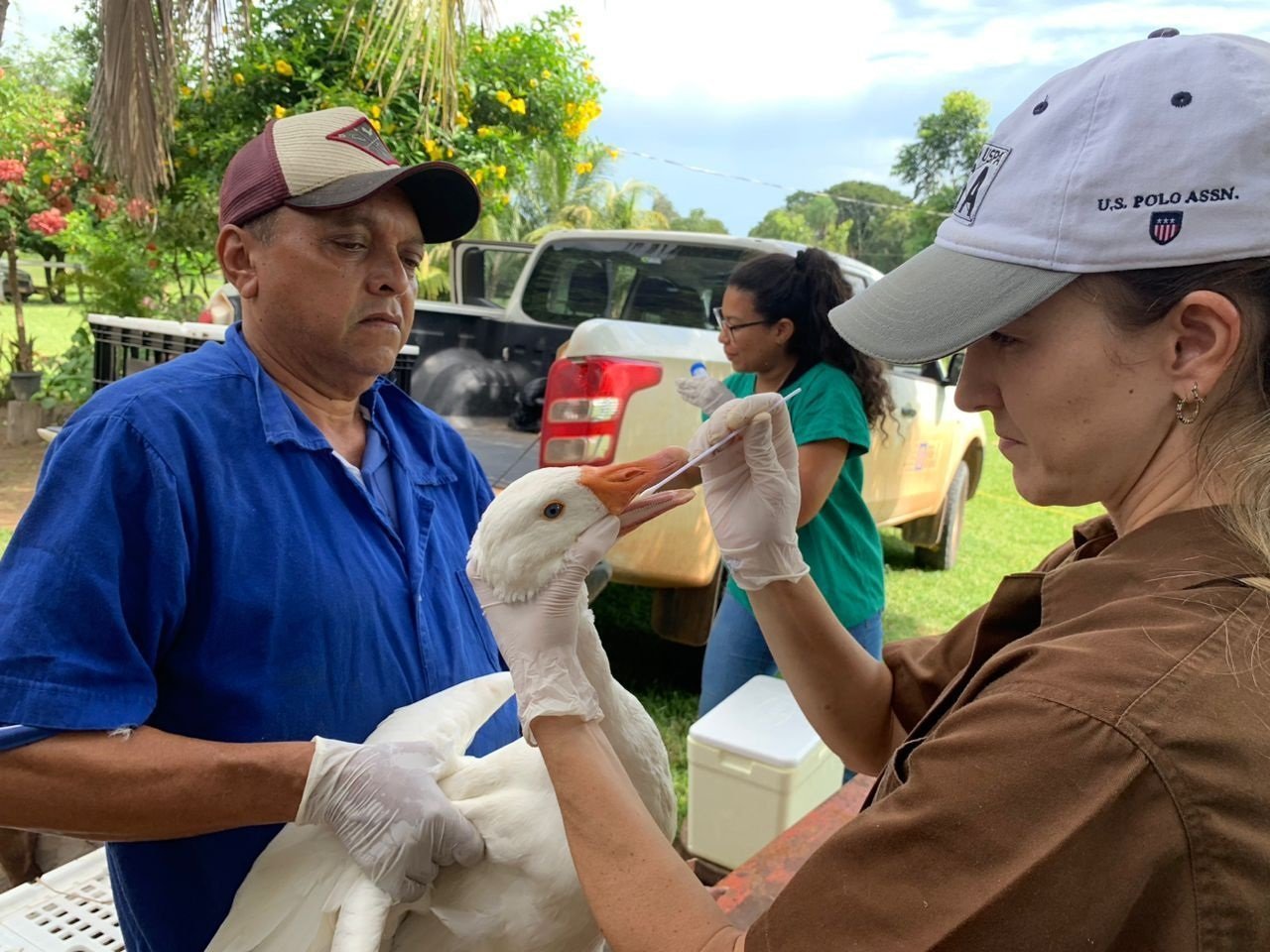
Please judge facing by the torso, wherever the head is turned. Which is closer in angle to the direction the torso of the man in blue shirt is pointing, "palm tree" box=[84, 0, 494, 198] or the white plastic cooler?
the white plastic cooler

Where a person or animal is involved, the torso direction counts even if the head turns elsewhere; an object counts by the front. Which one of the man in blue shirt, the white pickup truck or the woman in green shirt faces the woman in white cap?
the man in blue shirt

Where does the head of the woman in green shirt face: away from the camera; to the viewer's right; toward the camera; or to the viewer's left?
to the viewer's left

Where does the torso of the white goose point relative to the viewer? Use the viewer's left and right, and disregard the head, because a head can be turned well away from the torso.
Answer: facing to the right of the viewer

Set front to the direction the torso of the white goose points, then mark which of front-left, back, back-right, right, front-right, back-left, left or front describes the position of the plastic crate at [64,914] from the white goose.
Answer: back-left

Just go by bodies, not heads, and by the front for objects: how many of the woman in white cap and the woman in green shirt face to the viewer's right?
0

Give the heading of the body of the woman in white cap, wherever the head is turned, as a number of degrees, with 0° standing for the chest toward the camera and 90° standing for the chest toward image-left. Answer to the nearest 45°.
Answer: approximately 90°

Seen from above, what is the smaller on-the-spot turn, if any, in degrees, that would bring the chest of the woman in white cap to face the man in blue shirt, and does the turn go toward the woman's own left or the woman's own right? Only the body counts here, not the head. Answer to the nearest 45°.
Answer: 0° — they already face them

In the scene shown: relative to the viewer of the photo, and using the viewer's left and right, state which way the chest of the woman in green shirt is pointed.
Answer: facing to the left of the viewer

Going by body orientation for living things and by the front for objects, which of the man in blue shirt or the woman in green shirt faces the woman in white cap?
the man in blue shirt

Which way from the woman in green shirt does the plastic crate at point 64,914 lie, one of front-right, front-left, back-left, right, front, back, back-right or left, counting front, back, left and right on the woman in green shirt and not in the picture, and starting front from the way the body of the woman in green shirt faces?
front-left

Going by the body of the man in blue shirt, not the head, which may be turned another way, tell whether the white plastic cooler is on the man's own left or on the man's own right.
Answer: on the man's own left
